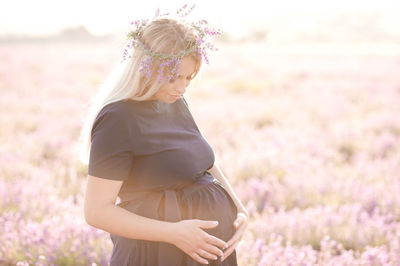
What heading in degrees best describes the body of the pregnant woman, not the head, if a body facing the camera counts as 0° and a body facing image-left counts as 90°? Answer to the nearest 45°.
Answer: approximately 315°

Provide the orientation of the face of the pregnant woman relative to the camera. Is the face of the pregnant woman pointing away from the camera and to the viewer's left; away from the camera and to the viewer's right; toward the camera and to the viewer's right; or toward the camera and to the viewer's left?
toward the camera and to the viewer's right
